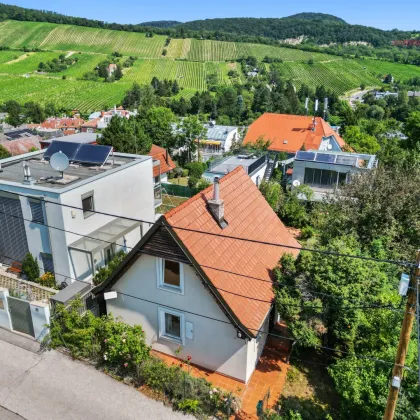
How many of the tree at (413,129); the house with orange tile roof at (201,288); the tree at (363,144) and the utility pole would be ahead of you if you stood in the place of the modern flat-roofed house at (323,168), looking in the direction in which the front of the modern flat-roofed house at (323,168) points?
2

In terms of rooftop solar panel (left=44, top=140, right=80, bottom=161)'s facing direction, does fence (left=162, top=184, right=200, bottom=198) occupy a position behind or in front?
behind

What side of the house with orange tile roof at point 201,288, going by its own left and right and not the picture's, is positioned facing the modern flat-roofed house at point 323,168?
back

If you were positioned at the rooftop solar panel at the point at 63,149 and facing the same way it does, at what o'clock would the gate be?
The gate is roughly at 11 o'clock from the rooftop solar panel.

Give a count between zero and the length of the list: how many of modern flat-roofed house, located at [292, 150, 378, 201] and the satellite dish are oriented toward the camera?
2

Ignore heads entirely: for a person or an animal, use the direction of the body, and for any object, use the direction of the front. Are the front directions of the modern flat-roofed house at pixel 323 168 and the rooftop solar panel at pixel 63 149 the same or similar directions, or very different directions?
same or similar directions

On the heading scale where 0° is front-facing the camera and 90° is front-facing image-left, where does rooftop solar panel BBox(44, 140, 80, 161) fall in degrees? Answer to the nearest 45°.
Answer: approximately 45°

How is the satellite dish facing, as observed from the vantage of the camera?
facing the viewer

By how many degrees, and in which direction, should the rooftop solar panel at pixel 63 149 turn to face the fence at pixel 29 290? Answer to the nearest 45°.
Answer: approximately 45° to its left

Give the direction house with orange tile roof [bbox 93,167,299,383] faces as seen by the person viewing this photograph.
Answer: facing the viewer and to the left of the viewer

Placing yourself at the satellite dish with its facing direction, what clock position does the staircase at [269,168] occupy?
The staircase is roughly at 8 o'clock from the satellite dish.

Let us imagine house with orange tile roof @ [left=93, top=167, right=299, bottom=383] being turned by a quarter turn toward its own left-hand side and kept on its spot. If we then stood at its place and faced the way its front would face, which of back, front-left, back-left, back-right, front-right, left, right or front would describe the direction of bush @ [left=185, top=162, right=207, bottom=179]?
back-left

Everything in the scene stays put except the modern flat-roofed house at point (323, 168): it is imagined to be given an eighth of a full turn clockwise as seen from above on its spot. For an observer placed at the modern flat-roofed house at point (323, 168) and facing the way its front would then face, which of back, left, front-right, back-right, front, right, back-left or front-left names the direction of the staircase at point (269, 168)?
right

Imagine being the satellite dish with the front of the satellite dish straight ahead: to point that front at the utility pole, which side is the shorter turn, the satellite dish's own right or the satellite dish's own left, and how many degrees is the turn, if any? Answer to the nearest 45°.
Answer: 0° — it already faces it
